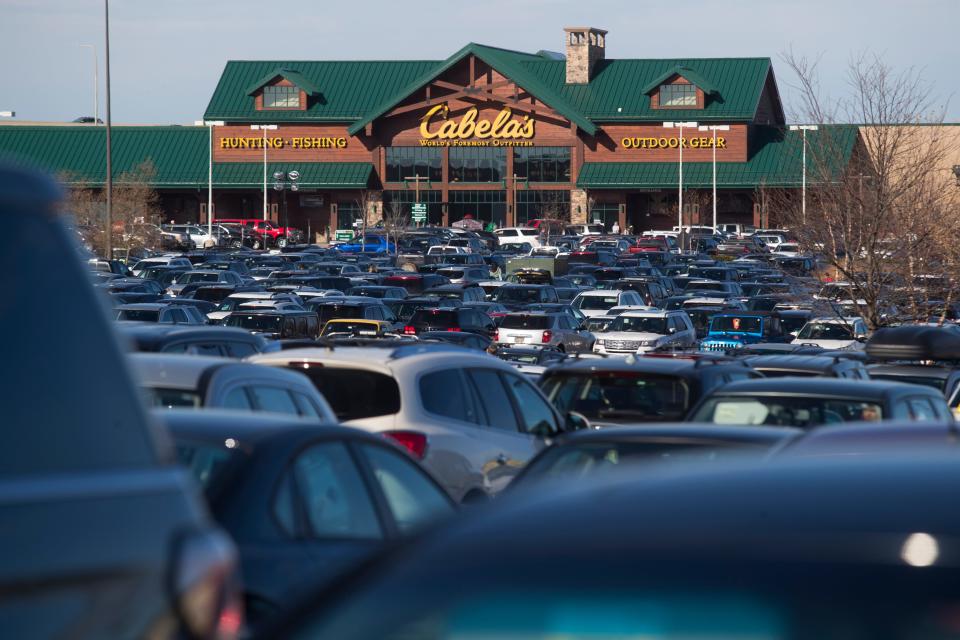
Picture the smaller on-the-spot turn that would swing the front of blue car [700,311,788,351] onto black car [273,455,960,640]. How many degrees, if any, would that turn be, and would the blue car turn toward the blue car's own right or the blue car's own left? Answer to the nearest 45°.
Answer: approximately 45° to the blue car's own left

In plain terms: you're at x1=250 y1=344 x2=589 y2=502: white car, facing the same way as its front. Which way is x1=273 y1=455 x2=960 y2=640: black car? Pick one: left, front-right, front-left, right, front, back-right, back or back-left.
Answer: back-right

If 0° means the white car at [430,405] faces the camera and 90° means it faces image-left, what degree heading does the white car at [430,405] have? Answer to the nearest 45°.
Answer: approximately 225°

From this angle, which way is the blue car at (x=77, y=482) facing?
away from the camera

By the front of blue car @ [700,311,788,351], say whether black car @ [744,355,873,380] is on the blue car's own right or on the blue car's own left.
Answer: on the blue car's own left

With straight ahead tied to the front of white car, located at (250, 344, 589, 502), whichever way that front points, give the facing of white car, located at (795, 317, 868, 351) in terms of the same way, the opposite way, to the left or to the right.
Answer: the opposite way

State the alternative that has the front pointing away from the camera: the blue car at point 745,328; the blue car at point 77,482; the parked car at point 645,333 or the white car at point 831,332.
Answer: the blue car at point 77,482

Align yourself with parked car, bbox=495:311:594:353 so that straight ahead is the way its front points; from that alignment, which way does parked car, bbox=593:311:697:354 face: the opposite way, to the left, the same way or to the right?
the opposite way

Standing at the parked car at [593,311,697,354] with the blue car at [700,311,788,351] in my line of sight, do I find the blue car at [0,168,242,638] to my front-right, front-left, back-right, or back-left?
back-right

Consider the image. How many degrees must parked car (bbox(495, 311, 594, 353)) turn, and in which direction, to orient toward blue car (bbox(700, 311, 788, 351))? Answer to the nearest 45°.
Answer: approximately 45° to its right
